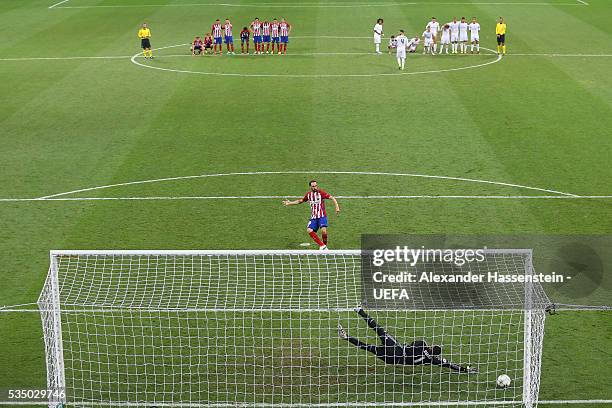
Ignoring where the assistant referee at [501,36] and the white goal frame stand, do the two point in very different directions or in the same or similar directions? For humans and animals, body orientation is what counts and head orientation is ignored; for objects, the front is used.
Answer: very different directions

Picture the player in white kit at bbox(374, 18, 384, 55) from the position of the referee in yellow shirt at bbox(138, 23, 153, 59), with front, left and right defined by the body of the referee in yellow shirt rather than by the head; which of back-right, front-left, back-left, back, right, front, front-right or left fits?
left

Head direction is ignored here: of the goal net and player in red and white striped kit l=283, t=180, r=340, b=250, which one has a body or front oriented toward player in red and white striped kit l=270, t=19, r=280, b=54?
the goal net

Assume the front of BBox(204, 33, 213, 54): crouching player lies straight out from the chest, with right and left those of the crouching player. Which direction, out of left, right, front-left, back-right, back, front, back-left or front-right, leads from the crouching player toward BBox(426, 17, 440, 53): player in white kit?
left

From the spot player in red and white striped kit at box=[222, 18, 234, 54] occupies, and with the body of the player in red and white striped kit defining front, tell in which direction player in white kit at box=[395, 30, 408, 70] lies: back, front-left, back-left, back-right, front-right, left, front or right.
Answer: front-left

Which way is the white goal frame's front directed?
away from the camera

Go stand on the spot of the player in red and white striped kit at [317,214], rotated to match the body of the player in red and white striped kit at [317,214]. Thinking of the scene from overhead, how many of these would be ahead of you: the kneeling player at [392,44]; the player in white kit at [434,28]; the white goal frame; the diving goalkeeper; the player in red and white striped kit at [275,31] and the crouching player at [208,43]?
2

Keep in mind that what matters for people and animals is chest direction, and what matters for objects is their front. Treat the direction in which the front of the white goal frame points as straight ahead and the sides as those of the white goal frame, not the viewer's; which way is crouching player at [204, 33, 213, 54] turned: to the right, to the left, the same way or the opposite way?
the opposite way

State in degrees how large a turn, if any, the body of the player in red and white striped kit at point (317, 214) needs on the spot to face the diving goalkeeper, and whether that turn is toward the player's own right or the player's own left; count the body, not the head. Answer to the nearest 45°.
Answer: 0° — they already face them
